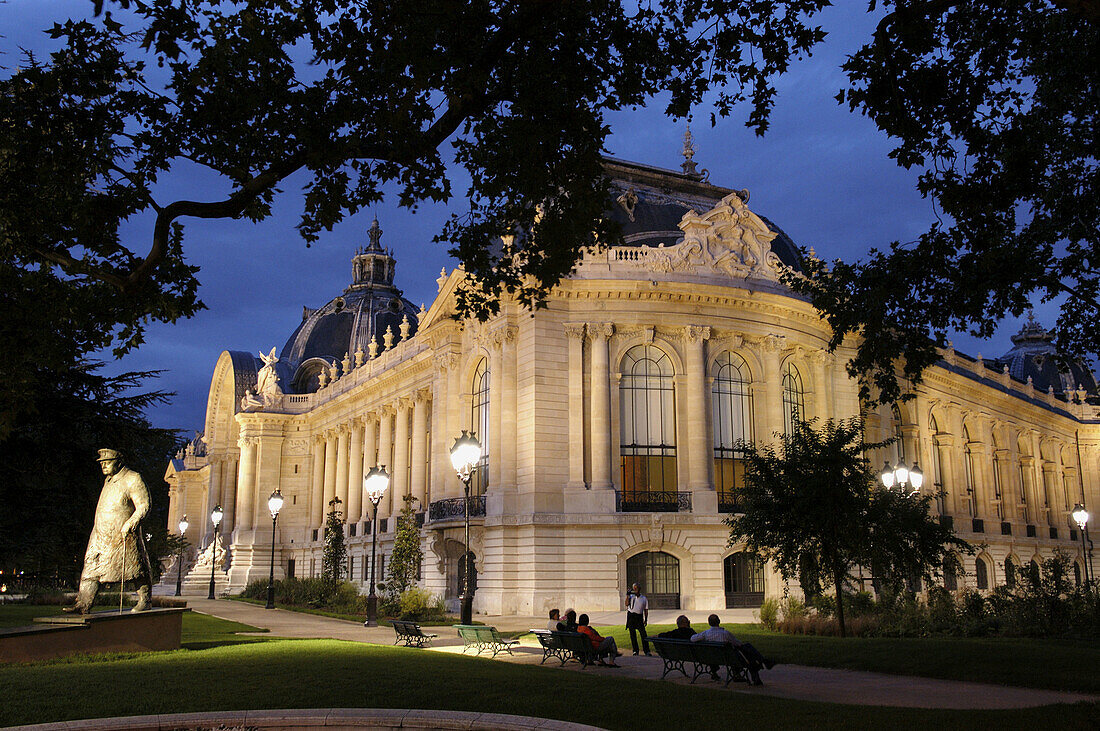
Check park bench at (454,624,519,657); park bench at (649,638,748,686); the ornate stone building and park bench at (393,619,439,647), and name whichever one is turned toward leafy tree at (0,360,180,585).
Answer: the ornate stone building

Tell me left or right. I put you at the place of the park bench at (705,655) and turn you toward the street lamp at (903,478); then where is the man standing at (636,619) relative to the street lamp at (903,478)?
left

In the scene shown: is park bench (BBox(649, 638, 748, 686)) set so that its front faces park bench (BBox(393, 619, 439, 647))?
no

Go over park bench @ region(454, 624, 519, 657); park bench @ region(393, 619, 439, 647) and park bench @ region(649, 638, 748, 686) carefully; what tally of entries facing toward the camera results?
0

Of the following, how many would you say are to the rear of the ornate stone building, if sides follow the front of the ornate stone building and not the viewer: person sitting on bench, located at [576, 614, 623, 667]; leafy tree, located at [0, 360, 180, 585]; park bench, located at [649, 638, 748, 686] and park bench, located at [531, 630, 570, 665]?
0

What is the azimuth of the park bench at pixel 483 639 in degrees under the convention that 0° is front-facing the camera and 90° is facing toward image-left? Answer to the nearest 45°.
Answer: approximately 225°

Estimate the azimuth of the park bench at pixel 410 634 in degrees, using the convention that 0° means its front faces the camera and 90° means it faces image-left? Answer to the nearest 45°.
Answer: approximately 225°

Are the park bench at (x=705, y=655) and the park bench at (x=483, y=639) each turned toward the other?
no

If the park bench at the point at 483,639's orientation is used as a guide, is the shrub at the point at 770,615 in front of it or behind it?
in front

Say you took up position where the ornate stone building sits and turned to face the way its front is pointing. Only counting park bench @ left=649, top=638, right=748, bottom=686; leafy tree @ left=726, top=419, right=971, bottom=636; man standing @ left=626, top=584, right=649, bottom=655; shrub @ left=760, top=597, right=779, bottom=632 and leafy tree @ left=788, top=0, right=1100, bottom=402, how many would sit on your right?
0

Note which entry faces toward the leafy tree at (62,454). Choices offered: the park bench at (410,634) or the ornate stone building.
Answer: the ornate stone building

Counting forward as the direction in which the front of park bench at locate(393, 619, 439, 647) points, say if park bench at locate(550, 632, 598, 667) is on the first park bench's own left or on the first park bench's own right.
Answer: on the first park bench's own right

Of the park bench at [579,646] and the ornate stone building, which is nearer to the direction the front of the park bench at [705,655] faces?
the ornate stone building

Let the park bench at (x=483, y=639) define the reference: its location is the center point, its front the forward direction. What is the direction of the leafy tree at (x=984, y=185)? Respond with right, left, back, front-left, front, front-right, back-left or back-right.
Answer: right

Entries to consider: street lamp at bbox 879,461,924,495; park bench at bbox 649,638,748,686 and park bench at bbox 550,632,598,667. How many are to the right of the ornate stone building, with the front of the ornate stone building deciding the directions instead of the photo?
0

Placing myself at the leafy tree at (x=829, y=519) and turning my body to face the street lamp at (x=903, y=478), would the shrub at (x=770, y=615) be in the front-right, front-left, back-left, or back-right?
front-left

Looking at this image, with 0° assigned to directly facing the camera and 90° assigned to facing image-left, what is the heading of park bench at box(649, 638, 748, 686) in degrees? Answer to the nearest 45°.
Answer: approximately 225°
